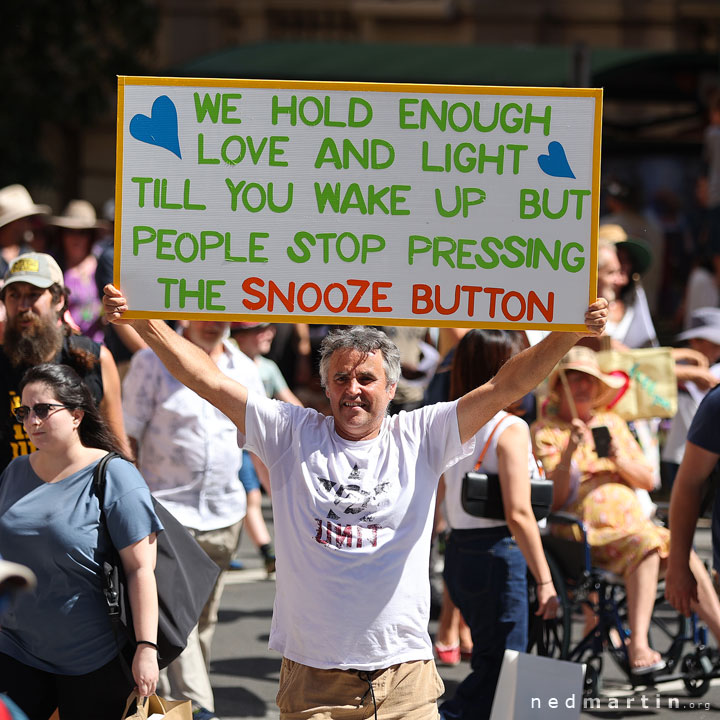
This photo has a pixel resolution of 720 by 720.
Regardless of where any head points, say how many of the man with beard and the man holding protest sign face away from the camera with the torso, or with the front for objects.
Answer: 0

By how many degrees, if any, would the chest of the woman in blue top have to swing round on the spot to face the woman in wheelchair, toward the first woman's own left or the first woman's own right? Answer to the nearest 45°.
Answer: approximately 180°

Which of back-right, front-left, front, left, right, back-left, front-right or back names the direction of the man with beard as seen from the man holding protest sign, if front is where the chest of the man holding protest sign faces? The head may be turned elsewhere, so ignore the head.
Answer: back-right

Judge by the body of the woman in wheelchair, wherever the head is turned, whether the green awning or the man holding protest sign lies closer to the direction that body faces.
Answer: the man holding protest sign

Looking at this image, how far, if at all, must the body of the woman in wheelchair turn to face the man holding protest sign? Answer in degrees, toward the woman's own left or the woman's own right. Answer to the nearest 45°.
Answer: approximately 45° to the woman's own right

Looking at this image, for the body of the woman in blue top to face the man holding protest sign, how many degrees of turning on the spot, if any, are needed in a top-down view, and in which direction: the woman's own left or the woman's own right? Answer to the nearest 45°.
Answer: approximately 90° to the woman's own left

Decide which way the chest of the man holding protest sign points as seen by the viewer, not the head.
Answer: toward the camera

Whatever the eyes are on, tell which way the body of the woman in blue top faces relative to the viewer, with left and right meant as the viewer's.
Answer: facing the viewer and to the left of the viewer

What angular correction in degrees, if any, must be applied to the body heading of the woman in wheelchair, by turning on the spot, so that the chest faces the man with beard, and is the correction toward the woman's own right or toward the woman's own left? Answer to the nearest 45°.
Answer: approximately 90° to the woman's own right

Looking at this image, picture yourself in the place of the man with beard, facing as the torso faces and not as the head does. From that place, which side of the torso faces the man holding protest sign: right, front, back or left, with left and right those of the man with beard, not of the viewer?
left

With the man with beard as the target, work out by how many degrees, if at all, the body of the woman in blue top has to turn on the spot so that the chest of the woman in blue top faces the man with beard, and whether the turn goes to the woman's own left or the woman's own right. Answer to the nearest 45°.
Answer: approximately 135° to the woman's own right
